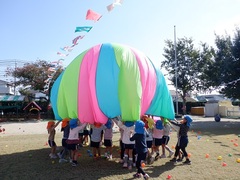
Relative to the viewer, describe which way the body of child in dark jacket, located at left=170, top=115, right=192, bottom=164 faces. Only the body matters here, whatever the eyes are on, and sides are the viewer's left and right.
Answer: facing to the left of the viewer

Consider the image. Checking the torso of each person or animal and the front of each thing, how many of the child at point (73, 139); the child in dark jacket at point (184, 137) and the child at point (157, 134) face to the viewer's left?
1

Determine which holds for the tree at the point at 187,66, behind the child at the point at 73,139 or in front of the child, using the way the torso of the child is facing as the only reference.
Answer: in front

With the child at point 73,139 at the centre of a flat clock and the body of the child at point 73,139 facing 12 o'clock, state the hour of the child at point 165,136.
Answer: the child at point 165,136 is roughly at 1 o'clock from the child at point 73,139.

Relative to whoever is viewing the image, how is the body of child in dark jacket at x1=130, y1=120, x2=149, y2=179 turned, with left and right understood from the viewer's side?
facing away from the viewer and to the left of the viewer

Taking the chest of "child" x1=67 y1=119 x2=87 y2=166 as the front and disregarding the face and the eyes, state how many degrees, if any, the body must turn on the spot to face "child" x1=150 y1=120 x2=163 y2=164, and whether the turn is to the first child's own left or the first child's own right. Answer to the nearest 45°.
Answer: approximately 45° to the first child's own right

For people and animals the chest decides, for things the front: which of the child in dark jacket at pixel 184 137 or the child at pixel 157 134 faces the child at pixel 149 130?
the child in dark jacket

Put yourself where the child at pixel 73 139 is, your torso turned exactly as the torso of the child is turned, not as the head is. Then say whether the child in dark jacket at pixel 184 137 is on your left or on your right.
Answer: on your right

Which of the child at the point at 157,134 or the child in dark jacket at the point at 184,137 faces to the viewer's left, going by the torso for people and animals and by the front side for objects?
the child in dark jacket

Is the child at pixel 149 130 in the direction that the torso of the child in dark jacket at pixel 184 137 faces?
yes

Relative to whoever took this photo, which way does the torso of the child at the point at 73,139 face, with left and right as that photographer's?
facing away from the viewer and to the right of the viewer

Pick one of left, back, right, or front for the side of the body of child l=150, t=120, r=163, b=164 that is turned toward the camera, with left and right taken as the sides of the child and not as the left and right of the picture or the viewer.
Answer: back

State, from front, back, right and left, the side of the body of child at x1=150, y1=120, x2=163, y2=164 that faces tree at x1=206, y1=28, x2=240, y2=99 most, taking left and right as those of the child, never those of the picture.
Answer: front

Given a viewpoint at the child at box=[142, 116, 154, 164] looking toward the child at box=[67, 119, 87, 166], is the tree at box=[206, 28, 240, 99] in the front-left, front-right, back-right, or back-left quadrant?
back-right

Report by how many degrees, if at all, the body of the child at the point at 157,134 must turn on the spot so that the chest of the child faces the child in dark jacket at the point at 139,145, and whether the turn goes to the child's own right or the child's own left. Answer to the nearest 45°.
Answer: approximately 180°

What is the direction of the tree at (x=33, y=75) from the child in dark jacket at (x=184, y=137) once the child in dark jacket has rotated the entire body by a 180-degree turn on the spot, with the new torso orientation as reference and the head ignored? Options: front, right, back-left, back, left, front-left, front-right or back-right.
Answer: back-left

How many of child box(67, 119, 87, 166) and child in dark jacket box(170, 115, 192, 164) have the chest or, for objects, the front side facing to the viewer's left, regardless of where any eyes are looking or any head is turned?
1
